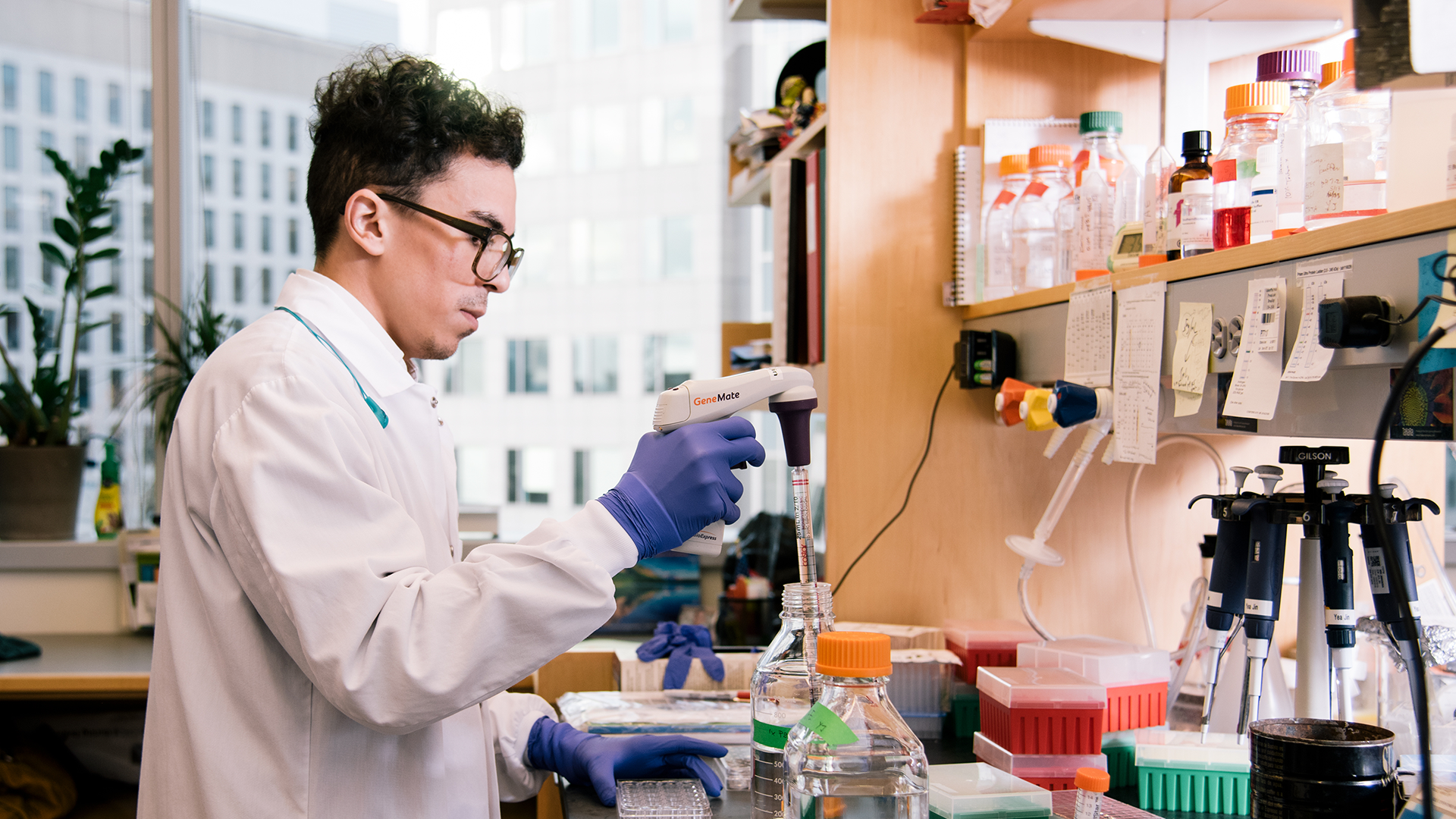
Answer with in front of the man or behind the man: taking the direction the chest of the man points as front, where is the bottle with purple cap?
in front

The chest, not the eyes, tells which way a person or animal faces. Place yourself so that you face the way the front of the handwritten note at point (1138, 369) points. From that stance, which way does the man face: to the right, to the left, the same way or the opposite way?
the opposite way

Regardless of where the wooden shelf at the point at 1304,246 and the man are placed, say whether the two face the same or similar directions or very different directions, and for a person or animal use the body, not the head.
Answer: very different directions

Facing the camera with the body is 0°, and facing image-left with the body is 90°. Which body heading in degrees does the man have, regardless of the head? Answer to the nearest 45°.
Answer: approximately 270°

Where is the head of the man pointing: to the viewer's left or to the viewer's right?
to the viewer's right

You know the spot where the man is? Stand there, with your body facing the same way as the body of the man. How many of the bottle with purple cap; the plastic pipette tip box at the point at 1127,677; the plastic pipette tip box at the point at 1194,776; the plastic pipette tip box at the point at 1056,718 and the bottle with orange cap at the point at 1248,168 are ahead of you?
5

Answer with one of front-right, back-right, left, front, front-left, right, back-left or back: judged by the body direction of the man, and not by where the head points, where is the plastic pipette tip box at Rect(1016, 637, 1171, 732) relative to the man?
front

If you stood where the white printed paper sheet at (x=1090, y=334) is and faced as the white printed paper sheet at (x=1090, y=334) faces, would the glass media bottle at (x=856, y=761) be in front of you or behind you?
in front

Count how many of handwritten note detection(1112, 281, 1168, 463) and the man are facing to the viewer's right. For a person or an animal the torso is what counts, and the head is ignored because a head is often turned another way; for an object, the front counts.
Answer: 1

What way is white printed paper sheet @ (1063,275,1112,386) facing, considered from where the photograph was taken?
facing the viewer and to the left of the viewer
